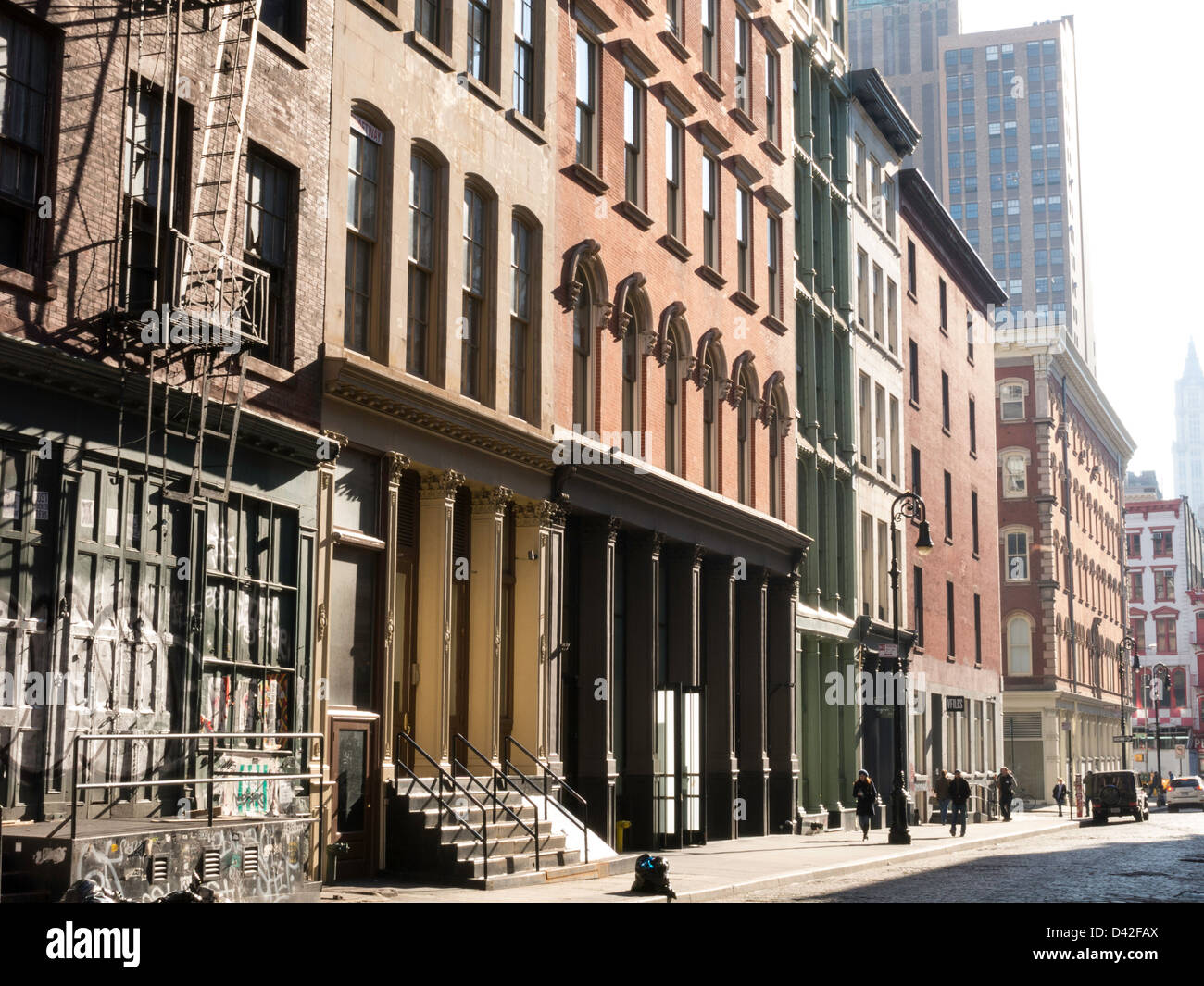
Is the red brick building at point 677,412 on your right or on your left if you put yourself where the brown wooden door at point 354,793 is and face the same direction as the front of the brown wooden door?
on your left

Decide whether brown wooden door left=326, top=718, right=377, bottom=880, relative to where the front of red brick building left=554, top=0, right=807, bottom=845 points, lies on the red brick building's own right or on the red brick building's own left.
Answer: on the red brick building's own right

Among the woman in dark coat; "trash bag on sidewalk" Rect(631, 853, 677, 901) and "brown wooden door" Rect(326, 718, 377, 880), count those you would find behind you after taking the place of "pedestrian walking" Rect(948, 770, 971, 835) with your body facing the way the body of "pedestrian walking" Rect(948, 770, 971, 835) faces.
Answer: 0

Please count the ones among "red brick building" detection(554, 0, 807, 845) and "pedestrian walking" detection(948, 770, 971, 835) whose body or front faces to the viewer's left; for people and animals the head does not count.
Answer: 0

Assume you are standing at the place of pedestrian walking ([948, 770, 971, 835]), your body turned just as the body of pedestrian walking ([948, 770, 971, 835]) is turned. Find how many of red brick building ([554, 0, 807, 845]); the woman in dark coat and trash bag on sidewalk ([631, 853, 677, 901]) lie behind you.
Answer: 0

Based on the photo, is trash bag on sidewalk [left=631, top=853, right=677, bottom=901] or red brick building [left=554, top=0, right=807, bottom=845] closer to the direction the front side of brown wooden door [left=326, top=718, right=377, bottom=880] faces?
the trash bag on sidewalk

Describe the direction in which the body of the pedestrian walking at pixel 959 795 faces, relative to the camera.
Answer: toward the camera

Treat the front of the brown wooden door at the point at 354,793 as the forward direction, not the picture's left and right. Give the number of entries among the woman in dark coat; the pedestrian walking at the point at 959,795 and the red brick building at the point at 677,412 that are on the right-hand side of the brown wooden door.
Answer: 0

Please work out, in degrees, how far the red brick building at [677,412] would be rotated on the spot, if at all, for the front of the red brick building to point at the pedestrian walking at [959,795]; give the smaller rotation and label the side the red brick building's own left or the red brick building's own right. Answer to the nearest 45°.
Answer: approximately 90° to the red brick building's own left

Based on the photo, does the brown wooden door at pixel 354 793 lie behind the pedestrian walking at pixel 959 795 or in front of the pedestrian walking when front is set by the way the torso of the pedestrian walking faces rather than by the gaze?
in front

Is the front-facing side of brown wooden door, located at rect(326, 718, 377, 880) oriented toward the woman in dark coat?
no

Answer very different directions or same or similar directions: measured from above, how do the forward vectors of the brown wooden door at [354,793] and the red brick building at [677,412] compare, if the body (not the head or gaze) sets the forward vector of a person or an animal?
same or similar directions

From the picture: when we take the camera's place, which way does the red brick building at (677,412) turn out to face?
facing the viewer and to the right of the viewer
